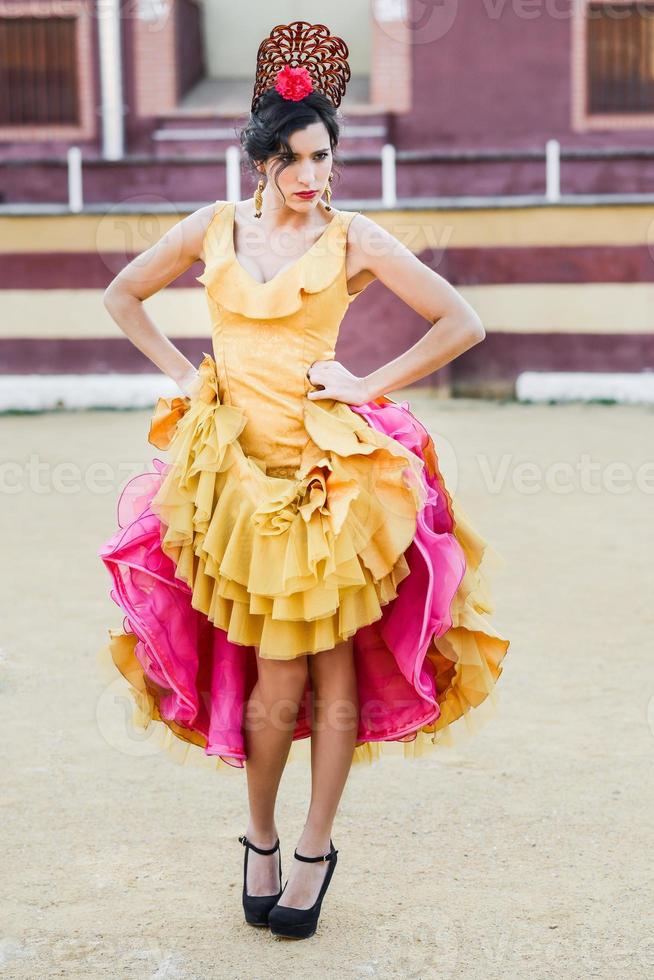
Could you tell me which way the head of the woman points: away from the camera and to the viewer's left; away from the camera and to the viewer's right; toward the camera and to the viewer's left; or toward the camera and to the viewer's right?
toward the camera and to the viewer's right

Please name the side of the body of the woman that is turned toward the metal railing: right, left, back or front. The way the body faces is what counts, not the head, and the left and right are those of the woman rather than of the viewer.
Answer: back

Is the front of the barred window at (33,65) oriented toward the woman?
yes

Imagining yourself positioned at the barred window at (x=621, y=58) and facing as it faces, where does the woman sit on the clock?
The woman is roughly at 12 o'clock from the barred window.

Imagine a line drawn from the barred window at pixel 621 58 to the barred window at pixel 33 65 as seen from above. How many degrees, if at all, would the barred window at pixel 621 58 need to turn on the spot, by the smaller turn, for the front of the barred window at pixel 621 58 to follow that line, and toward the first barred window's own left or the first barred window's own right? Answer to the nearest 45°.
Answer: approximately 90° to the first barred window's own right

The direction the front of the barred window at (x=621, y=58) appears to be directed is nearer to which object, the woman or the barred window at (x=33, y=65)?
the woman

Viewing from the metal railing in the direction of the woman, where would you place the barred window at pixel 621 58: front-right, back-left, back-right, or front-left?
back-left

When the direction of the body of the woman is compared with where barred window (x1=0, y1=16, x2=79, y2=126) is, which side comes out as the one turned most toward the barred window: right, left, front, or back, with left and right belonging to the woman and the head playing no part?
back
